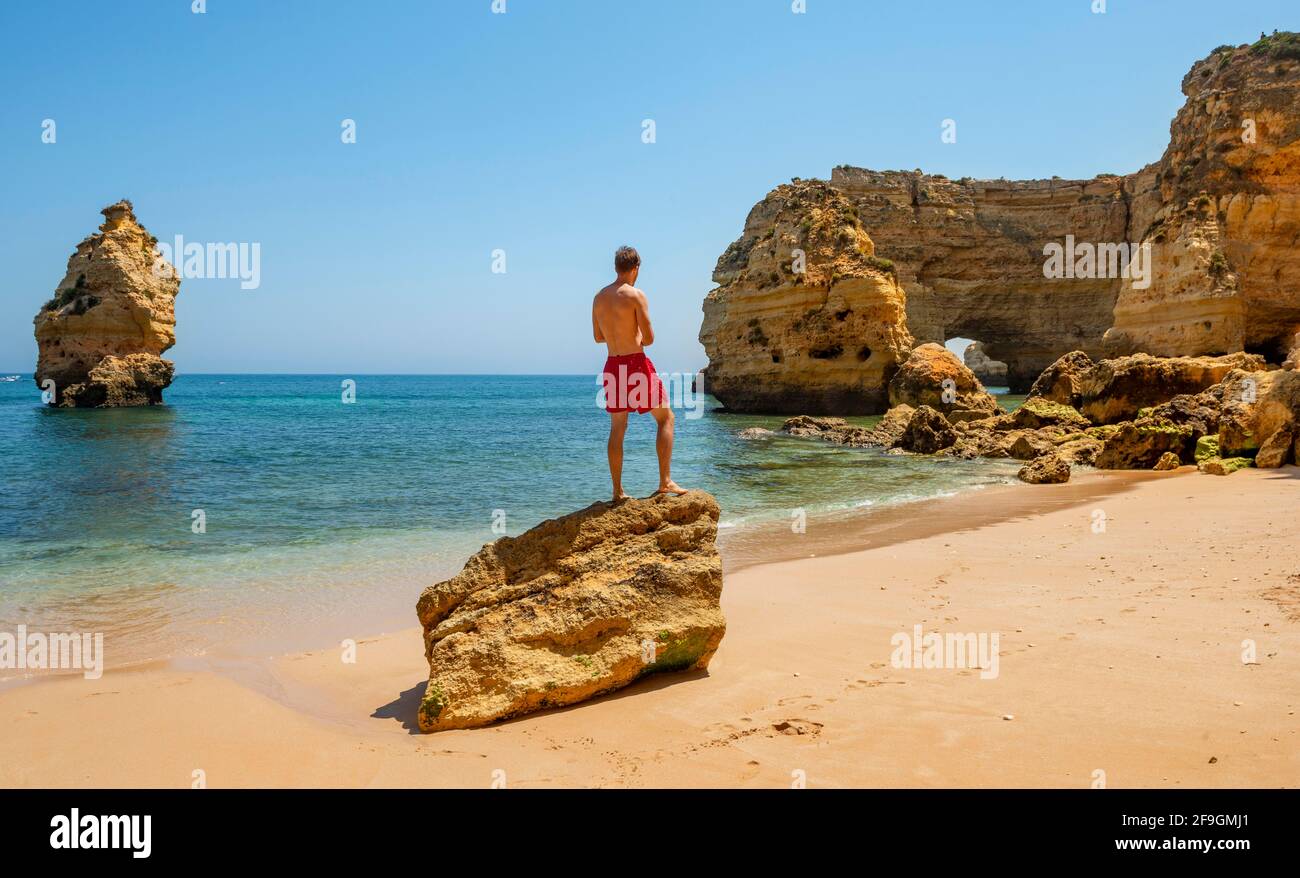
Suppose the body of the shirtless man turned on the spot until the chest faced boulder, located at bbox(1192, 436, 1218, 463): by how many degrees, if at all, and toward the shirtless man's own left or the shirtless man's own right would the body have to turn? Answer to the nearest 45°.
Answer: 0° — they already face it

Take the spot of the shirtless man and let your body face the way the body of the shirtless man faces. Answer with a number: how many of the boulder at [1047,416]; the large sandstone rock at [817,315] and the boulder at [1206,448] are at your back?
0

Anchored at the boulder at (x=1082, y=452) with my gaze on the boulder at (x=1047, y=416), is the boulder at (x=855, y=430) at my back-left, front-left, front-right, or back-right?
front-left

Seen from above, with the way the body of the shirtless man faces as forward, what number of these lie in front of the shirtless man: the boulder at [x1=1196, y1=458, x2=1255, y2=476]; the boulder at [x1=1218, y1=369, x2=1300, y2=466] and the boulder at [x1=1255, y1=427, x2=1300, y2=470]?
3

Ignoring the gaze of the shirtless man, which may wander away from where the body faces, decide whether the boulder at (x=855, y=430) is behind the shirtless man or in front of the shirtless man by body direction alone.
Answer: in front

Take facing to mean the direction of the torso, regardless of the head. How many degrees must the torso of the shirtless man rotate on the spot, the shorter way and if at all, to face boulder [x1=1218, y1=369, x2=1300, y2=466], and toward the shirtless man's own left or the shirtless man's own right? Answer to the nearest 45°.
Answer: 0° — they already face it

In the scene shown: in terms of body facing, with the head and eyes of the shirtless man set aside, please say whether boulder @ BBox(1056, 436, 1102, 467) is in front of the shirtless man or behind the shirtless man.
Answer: in front

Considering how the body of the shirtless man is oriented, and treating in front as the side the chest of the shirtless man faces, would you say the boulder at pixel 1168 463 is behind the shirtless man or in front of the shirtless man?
in front

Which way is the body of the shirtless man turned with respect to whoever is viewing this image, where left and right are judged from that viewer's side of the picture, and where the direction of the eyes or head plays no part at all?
facing away from the viewer and to the right of the viewer

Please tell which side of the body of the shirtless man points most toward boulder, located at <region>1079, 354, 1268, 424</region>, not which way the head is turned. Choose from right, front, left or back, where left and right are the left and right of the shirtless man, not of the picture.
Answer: front
